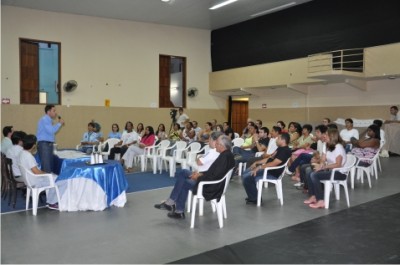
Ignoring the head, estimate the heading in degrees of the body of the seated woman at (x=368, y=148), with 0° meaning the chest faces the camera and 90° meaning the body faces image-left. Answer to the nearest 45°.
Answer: approximately 90°

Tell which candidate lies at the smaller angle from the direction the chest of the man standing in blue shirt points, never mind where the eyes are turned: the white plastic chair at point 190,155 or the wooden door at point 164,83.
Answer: the white plastic chair

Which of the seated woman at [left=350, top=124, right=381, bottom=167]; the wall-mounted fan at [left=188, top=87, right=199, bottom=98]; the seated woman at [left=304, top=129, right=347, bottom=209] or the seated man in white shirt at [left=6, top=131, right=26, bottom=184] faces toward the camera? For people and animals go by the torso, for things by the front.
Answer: the wall-mounted fan

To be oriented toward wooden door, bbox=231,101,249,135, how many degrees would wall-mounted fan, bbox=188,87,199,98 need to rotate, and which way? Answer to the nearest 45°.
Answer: approximately 135° to its left

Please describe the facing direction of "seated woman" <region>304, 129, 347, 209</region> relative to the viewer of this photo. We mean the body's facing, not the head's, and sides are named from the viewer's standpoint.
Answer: facing to the left of the viewer

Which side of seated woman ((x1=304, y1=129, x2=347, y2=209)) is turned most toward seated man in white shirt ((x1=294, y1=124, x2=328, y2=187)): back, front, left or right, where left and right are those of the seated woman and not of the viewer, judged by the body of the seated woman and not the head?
right

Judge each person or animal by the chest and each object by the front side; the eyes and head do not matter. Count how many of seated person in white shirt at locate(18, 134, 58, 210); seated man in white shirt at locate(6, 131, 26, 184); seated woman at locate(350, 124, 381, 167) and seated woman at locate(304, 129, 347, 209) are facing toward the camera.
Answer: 0

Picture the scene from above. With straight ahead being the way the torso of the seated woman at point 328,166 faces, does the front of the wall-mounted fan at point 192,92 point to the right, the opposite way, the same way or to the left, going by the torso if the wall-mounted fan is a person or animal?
to the left

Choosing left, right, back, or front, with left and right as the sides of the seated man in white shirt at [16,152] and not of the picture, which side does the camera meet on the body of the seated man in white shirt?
right

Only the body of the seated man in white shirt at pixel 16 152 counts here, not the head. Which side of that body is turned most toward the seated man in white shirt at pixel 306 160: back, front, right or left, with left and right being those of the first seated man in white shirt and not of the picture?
front

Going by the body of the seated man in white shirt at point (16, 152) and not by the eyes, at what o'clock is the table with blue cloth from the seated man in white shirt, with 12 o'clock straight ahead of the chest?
The table with blue cloth is roughly at 2 o'clock from the seated man in white shirt.

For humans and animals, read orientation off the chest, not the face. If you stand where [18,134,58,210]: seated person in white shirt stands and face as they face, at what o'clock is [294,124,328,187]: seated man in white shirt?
[294,124,328,187]: seated man in white shirt is roughly at 12 o'clock from [18,134,58,210]: seated person in white shirt.

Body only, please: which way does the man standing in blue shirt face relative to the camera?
to the viewer's right

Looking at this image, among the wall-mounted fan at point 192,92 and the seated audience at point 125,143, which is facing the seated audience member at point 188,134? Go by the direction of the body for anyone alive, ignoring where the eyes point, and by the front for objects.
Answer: the wall-mounted fan

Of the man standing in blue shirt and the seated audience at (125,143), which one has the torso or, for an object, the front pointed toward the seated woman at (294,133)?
the man standing in blue shirt

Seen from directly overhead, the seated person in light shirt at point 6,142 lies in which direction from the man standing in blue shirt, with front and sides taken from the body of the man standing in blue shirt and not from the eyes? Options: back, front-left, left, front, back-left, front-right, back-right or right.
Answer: back-left

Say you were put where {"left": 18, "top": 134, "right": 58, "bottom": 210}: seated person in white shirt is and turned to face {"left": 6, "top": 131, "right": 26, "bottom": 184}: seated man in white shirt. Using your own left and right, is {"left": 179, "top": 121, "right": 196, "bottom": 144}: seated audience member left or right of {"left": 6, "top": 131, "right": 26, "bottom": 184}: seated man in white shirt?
right
